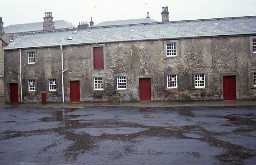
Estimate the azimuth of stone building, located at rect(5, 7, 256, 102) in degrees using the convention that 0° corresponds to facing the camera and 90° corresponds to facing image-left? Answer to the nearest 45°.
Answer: approximately 0°
